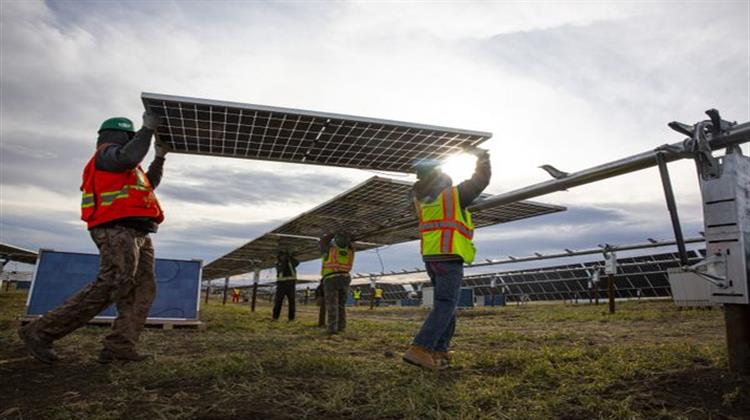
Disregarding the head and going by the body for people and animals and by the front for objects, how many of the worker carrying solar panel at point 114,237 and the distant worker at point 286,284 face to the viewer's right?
1

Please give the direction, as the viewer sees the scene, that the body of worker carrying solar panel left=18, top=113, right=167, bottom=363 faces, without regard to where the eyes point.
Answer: to the viewer's right

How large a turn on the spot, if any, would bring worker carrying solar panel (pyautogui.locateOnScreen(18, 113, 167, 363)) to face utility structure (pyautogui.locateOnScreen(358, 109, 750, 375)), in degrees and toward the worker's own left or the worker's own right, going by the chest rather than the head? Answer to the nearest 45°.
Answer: approximately 45° to the worker's own right

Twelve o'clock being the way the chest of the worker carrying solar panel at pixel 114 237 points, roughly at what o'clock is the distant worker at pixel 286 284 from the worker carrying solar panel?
The distant worker is roughly at 10 o'clock from the worker carrying solar panel.

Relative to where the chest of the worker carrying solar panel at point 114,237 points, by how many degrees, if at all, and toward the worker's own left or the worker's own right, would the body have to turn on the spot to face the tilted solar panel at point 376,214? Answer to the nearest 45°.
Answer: approximately 45° to the worker's own left

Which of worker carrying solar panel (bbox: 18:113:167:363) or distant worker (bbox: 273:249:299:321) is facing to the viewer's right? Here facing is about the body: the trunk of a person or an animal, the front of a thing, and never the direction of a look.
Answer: the worker carrying solar panel
